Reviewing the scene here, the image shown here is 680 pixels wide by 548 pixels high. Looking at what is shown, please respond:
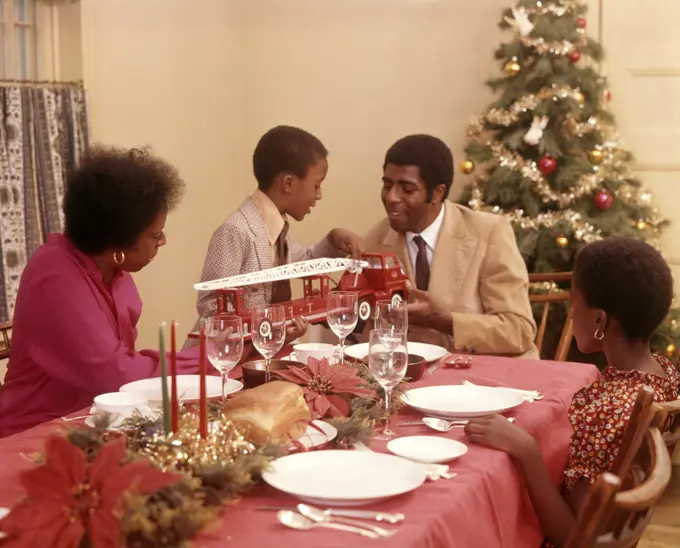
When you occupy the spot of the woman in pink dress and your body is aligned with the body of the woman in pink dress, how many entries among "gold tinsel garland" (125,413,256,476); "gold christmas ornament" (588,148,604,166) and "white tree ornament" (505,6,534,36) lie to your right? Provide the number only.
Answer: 1

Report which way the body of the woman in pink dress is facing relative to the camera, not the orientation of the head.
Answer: to the viewer's right

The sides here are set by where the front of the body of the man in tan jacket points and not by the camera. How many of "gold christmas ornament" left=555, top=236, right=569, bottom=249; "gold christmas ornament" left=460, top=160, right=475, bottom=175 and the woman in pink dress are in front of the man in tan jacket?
1

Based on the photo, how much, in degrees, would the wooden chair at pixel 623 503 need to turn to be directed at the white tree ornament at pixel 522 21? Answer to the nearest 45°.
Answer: approximately 45° to its right

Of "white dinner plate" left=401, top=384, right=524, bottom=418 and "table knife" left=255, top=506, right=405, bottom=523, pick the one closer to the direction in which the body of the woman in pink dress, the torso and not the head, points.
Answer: the white dinner plate

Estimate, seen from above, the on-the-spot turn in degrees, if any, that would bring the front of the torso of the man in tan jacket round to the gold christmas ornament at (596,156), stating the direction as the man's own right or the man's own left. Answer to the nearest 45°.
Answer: approximately 180°

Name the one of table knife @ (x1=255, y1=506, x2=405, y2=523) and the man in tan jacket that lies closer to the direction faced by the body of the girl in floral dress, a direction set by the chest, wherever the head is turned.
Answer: the man in tan jacket

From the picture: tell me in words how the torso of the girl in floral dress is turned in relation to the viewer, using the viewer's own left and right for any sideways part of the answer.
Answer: facing away from the viewer and to the left of the viewer

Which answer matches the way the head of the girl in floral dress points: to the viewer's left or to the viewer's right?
to the viewer's left

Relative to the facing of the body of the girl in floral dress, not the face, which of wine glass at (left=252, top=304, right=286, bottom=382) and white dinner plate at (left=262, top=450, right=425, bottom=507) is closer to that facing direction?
the wine glass

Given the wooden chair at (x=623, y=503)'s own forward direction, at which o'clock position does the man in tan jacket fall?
The man in tan jacket is roughly at 1 o'clock from the wooden chair.

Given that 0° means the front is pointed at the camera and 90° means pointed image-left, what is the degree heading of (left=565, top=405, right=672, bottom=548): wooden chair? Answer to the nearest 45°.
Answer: approximately 135°
